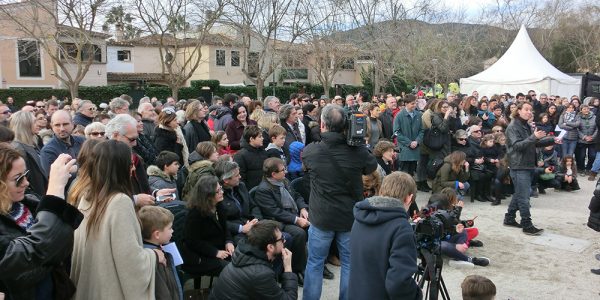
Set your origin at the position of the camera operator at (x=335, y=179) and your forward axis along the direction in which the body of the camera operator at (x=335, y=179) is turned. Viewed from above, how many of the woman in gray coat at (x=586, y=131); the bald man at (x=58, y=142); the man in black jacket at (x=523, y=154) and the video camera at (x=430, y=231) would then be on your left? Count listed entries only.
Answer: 1

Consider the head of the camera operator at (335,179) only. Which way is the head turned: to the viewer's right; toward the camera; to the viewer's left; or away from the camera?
away from the camera

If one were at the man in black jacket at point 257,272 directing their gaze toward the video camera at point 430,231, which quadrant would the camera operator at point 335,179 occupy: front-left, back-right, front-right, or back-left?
front-left

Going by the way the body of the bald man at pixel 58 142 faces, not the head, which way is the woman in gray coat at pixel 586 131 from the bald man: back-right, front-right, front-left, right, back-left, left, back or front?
front-left

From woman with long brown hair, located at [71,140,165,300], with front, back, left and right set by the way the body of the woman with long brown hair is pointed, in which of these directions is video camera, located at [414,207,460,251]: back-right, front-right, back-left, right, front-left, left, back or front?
front-right

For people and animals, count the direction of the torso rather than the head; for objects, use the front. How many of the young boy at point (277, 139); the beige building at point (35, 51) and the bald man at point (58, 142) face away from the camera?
0

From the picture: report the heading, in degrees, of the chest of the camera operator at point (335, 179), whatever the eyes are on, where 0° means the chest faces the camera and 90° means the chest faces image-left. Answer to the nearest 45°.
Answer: approximately 180°

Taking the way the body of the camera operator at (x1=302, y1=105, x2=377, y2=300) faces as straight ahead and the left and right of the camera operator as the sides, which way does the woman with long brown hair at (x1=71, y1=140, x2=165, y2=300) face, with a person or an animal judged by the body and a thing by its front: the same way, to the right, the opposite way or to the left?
the same way

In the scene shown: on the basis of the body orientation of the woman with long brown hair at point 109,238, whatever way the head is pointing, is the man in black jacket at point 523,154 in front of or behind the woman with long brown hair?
in front

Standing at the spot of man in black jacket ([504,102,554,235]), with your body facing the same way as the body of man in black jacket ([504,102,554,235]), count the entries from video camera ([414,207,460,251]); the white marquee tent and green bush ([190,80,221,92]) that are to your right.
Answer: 1

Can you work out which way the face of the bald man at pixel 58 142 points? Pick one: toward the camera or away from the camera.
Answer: toward the camera
